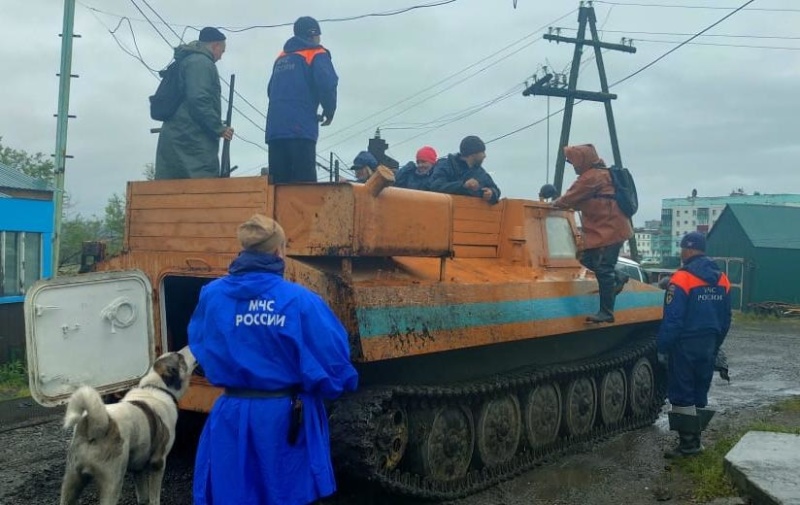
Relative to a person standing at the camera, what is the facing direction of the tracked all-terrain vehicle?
facing away from the viewer and to the right of the viewer

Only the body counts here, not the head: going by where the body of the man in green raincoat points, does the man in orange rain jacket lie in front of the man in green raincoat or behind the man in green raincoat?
in front

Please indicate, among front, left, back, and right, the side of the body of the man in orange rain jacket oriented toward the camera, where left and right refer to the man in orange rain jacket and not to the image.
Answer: left

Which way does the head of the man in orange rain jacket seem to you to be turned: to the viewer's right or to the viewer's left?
to the viewer's left

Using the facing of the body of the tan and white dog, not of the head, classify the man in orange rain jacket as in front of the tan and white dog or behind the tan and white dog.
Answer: in front

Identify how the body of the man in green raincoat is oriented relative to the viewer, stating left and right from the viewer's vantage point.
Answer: facing to the right of the viewer

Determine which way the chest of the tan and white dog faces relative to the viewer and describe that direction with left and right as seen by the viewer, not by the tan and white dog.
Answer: facing away from the viewer and to the right of the viewer

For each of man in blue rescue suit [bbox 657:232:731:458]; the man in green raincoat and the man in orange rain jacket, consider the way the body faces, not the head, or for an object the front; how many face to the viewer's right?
1

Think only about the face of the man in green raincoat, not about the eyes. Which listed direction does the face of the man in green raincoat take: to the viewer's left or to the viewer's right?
to the viewer's right

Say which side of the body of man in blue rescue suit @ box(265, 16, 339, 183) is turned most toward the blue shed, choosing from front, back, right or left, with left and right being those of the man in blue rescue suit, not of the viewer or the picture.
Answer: left
